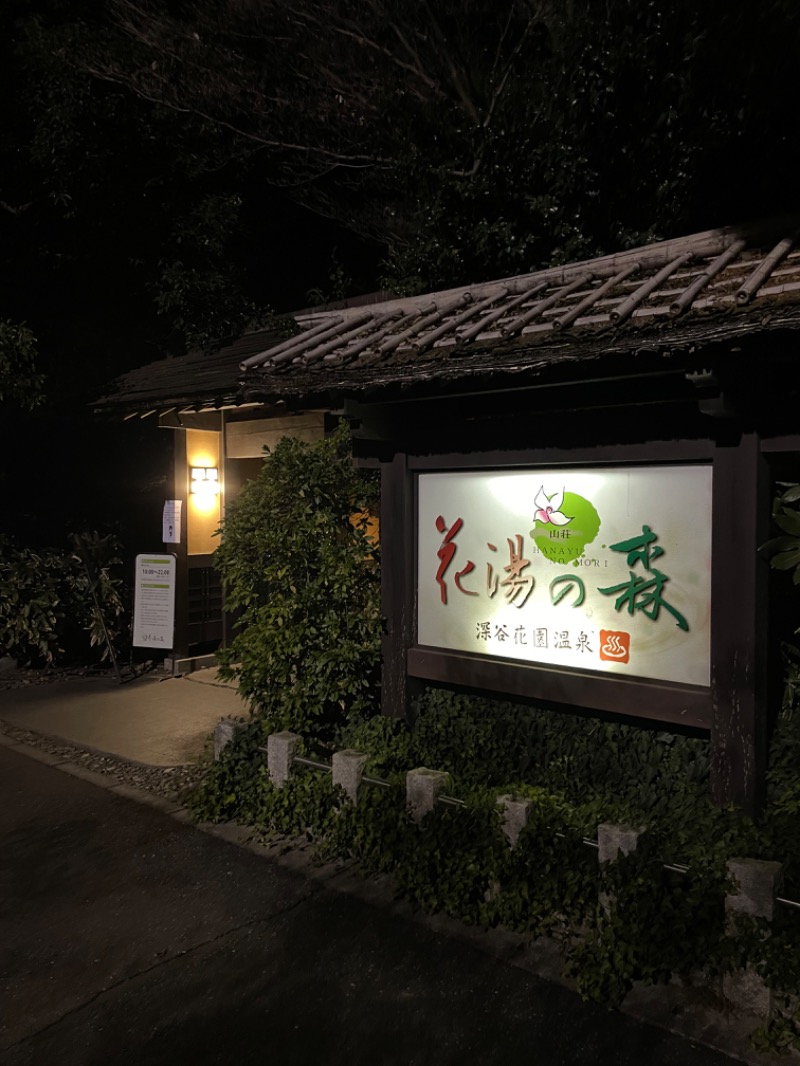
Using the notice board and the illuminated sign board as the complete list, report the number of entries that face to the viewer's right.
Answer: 0

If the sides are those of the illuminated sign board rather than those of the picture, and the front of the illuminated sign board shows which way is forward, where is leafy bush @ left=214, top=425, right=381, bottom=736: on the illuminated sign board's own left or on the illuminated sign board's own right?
on the illuminated sign board's own right

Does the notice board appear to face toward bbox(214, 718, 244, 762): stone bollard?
yes

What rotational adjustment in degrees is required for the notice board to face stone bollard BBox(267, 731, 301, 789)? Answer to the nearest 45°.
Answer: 0° — it already faces it

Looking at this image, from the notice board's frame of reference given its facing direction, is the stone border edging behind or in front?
in front

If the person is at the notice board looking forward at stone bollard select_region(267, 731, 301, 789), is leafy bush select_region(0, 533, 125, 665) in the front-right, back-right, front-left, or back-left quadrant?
back-right

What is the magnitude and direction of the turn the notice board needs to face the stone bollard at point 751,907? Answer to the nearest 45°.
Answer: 0° — it already faces it

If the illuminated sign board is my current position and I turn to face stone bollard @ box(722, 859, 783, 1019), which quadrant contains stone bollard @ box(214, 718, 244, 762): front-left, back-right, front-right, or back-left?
back-right

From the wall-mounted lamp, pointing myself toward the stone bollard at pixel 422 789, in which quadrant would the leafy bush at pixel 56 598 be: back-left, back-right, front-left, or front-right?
back-right

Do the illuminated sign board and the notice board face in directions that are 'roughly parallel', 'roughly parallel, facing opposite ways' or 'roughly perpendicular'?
roughly parallel

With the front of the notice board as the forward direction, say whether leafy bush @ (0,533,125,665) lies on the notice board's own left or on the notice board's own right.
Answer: on the notice board's own right

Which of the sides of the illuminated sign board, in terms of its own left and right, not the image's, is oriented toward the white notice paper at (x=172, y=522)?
right

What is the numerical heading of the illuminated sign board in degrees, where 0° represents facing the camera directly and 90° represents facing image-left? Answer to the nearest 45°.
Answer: approximately 45°

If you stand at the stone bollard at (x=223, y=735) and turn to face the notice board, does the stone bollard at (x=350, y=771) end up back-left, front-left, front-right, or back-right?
back-right

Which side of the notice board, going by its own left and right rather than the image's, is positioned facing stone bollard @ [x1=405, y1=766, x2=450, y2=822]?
front
